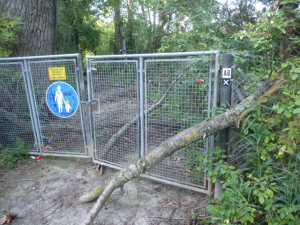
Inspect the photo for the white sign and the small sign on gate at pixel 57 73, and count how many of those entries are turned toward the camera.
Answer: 2

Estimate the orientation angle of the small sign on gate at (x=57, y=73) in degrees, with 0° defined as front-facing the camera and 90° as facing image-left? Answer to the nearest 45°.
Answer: approximately 0°

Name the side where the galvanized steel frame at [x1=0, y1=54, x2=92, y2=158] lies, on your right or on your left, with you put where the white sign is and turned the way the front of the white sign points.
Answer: on your right

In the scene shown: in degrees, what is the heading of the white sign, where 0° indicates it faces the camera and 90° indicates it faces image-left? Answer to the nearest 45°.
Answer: approximately 0°

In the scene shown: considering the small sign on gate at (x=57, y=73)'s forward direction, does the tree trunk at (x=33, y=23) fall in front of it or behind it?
behind

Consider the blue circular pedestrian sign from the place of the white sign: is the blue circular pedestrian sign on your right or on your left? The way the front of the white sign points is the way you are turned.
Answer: on your right

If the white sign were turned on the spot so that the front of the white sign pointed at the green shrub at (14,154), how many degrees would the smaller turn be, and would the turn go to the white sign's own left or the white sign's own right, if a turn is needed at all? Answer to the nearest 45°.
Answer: approximately 90° to the white sign's own right
